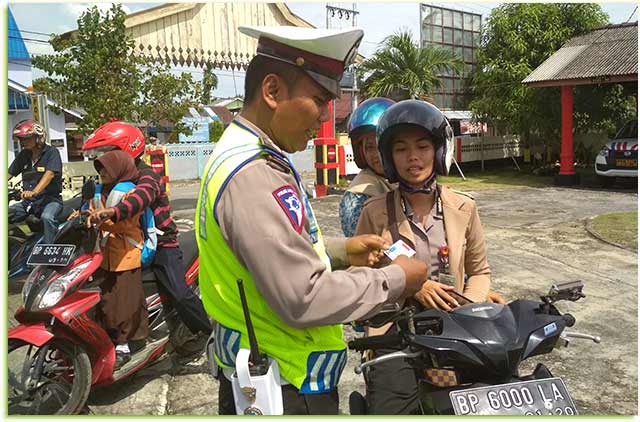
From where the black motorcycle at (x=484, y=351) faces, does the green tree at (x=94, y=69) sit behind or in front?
behind

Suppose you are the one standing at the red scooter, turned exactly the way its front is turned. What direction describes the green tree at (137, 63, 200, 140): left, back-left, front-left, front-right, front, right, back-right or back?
back-right

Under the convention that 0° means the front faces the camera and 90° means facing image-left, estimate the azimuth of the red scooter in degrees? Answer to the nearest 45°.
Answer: approximately 45°

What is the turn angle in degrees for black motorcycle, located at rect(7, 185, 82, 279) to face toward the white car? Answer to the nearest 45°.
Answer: approximately 135° to its left

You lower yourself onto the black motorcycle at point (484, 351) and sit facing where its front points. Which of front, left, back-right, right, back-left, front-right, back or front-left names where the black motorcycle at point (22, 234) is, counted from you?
back

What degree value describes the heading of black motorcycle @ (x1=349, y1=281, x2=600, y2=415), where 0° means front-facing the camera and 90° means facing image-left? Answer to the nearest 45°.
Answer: approximately 315°

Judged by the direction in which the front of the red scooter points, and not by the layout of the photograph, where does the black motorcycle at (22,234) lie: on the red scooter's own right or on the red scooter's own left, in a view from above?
on the red scooter's own right

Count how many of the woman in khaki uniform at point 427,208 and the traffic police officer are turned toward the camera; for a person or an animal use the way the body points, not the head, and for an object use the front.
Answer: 1

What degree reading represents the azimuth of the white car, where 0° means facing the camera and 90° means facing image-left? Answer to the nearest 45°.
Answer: approximately 45°

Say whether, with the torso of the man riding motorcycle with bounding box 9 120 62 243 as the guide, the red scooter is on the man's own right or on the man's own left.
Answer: on the man's own left

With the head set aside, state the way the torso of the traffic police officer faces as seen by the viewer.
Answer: to the viewer's right

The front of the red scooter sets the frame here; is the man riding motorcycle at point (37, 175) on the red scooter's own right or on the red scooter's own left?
on the red scooter's own right
